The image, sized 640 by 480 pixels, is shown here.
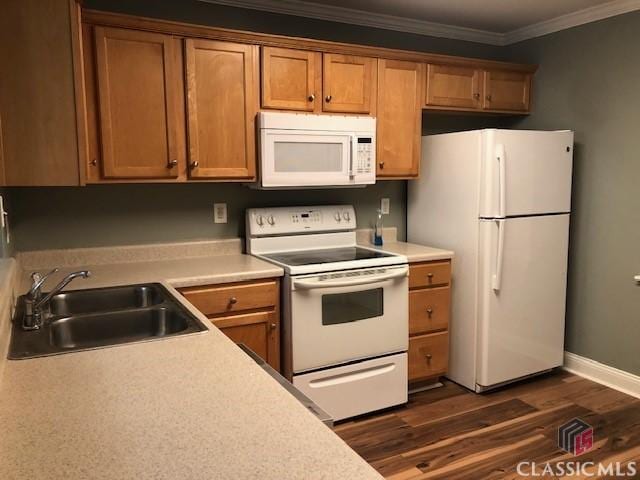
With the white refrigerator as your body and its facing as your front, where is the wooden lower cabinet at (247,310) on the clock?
The wooden lower cabinet is roughly at 3 o'clock from the white refrigerator.

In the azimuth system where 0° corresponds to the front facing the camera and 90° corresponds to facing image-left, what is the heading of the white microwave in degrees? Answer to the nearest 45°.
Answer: approximately 315°

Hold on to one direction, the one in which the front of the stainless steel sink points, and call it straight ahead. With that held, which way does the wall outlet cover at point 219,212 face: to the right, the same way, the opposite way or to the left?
to the right

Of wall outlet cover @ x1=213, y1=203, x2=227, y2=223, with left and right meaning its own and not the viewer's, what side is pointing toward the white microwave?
left

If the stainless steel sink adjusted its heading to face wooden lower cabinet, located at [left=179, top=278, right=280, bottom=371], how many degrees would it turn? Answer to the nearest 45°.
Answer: approximately 45° to its left

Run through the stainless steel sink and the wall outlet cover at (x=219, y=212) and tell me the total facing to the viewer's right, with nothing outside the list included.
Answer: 1

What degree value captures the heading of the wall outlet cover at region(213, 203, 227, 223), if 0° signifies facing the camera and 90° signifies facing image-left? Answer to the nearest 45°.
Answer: approximately 0°

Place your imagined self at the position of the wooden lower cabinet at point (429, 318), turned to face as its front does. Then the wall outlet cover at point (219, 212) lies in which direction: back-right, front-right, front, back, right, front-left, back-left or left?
back-right

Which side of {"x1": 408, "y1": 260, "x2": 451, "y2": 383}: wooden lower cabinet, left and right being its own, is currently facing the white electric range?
right

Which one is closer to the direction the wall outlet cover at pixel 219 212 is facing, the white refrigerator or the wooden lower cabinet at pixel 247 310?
the wooden lower cabinet

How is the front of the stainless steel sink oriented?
to the viewer's right
